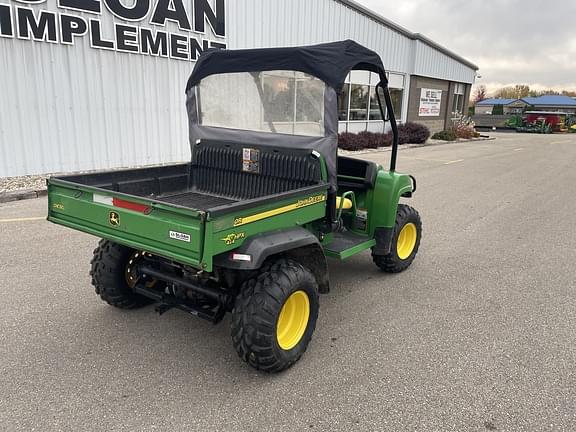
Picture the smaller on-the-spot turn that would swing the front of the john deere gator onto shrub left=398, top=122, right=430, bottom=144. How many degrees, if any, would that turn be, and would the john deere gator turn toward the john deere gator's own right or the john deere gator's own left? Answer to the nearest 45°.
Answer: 0° — it already faces it

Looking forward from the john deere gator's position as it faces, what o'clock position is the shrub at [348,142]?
The shrub is roughly at 11 o'clock from the john deere gator.

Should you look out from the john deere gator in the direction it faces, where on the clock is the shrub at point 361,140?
The shrub is roughly at 11 o'clock from the john deere gator.

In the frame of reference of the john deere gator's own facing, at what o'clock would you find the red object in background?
The red object in background is roughly at 12 o'clock from the john deere gator.

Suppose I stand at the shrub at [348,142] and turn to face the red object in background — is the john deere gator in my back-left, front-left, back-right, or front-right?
back-right

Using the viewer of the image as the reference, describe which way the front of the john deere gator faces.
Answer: facing away from the viewer and to the right of the viewer
